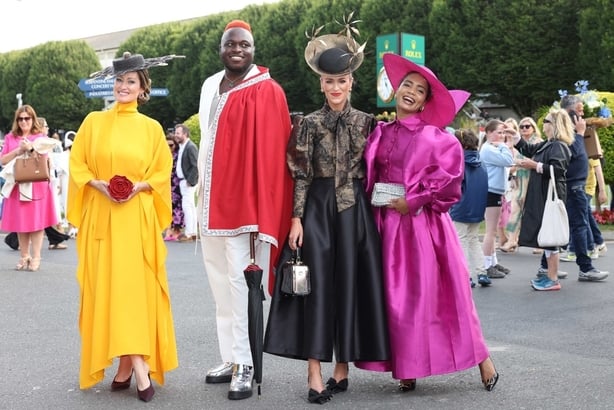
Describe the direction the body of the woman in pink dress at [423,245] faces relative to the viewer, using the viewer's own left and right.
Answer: facing the viewer and to the left of the viewer

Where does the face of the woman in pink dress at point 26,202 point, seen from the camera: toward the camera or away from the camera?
toward the camera

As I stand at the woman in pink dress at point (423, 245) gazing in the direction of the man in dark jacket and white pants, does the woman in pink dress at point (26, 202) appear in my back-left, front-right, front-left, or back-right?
front-left

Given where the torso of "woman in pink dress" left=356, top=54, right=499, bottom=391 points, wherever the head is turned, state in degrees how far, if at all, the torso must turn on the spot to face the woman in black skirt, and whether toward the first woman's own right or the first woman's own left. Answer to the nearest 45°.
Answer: approximately 45° to the first woman's own right

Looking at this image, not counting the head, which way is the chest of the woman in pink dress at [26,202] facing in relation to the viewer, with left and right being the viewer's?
facing the viewer

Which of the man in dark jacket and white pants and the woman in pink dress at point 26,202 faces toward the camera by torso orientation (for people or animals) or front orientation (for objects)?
the woman in pink dress

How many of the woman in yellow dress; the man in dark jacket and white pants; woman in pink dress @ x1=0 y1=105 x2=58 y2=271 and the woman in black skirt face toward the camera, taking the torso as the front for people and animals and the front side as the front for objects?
3

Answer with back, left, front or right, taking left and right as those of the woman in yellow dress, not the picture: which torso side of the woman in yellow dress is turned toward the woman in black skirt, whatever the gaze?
left

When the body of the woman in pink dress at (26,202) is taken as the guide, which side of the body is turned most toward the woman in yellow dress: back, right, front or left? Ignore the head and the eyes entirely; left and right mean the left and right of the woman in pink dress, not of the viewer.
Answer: front

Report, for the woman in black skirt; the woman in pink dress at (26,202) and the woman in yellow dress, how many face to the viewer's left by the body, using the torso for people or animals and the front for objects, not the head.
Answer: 0

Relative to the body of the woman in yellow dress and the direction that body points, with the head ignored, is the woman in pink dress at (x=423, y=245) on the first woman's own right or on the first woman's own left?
on the first woman's own left

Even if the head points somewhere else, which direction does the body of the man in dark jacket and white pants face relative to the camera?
to the viewer's left

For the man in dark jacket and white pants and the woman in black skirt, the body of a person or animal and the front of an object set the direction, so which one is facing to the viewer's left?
the man in dark jacket and white pants

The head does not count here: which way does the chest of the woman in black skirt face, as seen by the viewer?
toward the camera
